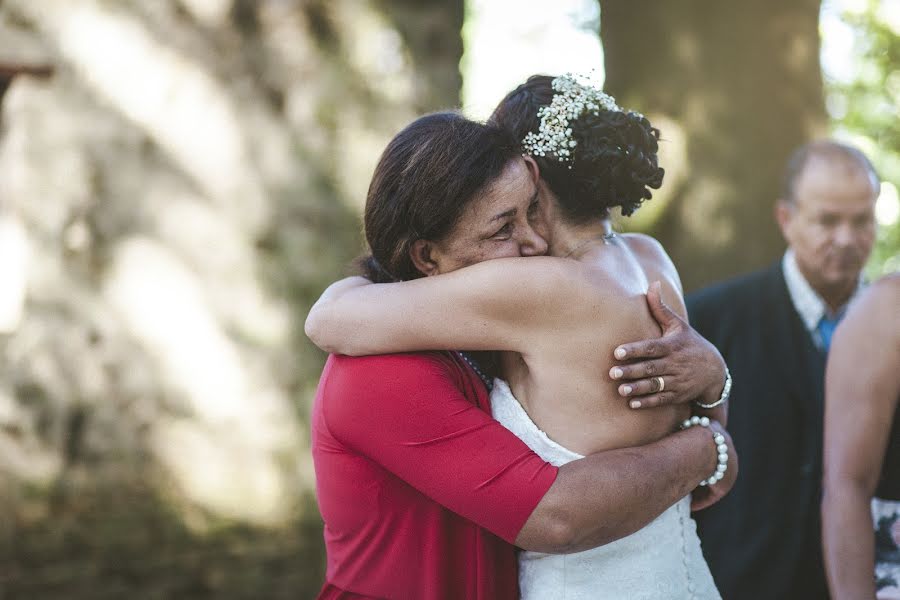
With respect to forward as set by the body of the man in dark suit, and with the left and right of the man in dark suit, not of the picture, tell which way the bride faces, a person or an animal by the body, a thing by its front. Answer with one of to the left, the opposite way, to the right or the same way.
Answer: the opposite way

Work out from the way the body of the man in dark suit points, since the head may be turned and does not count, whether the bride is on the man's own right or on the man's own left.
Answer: on the man's own right

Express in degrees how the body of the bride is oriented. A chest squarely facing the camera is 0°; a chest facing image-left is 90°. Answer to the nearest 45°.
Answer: approximately 135°

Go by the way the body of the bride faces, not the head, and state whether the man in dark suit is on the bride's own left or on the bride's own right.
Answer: on the bride's own right

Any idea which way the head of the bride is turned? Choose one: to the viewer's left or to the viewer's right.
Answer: to the viewer's left
